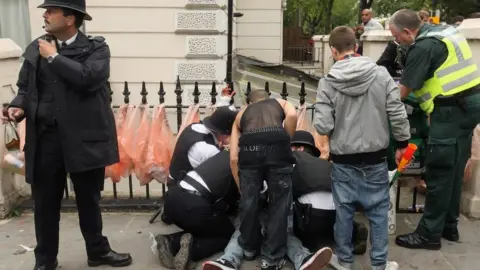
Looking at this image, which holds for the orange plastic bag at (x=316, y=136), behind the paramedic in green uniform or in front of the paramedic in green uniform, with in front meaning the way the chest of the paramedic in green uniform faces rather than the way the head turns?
in front

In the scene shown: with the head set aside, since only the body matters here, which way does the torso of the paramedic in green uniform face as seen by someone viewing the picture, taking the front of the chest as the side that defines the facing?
to the viewer's left

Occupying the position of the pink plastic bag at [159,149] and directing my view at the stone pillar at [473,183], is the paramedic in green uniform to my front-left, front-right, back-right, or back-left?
front-right

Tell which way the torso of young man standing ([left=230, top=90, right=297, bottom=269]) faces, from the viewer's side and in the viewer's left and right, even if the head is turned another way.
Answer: facing away from the viewer

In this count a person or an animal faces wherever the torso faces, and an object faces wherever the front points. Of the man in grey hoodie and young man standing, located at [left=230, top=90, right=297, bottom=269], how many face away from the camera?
2

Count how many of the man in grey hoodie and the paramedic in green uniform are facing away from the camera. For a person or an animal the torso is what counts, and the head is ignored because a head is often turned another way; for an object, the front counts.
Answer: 1

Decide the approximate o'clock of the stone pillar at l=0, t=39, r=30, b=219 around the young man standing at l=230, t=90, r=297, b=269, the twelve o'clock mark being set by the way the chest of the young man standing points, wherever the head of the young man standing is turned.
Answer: The stone pillar is roughly at 10 o'clock from the young man standing.

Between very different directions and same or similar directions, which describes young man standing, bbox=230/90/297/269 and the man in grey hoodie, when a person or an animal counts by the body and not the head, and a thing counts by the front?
same or similar directions

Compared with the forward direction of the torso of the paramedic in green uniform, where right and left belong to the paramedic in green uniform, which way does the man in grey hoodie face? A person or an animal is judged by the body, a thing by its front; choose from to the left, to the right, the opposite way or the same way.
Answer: to the right

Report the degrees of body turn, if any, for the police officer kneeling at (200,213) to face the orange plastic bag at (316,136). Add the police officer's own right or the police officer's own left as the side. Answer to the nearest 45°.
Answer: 0° — they already face it

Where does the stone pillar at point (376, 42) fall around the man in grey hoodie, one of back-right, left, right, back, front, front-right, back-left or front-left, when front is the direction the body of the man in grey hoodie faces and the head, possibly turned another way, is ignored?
front

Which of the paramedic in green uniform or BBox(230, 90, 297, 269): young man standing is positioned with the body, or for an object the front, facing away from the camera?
the young man standing

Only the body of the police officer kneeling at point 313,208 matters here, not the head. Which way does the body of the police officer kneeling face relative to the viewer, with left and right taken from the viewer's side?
facing away from the viewer and to the left of the viewer

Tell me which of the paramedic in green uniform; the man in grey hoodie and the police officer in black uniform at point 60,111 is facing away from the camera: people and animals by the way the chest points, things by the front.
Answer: the man in grey hoodie

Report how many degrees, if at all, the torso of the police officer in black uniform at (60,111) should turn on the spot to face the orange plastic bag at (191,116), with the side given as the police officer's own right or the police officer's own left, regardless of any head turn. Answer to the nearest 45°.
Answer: approximately 180°

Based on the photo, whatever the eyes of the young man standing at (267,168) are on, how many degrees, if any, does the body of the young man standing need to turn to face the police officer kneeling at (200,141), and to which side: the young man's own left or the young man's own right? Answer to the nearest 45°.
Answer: approximately 45° to the young man's own left

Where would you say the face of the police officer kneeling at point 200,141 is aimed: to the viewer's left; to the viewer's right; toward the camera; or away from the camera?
to the viewer's right

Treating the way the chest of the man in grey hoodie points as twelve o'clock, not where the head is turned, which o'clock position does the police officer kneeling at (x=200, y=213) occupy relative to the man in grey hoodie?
The police officer kneeling is roughly at 9 o'clock from the man in grey hoodie.
